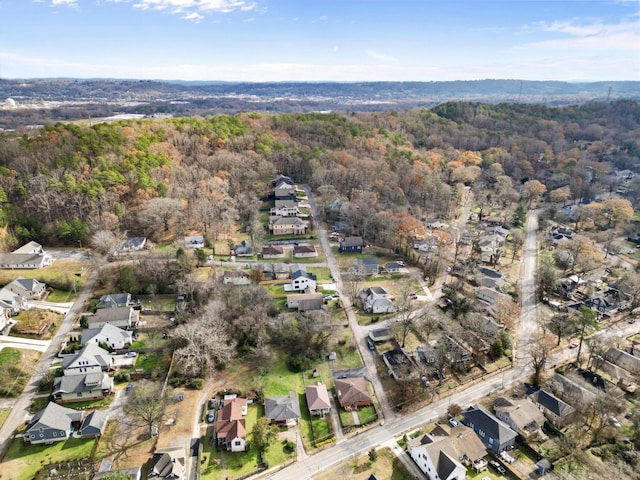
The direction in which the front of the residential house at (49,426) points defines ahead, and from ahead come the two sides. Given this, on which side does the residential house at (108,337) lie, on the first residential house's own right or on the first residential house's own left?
on the first residential house's own right

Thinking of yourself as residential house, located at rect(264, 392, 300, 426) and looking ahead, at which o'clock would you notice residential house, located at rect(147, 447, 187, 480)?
residential house, located at rect(147, 447, 187, 480) is roughly at 2 o'clock from residential house, located at rect(264, 392, 300, 426).

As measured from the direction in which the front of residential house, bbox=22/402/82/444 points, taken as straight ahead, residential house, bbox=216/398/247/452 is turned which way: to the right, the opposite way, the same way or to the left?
to the left

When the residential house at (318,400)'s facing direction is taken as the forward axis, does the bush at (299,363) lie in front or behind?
behind

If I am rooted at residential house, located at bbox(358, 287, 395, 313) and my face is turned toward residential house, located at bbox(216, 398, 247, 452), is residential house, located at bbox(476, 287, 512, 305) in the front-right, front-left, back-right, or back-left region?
back-left

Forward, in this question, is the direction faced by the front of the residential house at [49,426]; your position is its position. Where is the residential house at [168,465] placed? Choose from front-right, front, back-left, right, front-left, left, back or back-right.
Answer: back-left

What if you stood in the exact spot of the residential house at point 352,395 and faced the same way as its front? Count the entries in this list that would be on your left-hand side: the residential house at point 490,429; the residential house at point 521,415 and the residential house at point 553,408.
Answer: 3

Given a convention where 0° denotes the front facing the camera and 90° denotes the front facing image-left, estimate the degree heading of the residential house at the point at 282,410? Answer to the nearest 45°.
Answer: approximately 0°

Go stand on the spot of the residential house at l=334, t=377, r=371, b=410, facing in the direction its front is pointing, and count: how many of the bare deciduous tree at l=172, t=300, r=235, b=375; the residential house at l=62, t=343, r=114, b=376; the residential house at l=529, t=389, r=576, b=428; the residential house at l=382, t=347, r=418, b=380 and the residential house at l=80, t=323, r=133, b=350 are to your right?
3

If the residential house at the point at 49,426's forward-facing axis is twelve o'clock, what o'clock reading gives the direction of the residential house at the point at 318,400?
the residential house at the point at 318,400 is roughly at 7 o'clock from the residential house at the point at 49,426.

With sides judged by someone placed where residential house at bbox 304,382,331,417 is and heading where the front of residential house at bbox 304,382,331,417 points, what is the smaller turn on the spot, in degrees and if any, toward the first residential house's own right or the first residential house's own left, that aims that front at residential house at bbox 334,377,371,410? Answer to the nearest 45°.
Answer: approximately 90° to the first residential house's own left

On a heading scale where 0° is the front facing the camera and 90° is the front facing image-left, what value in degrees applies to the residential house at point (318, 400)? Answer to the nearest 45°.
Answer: approximately 0°
